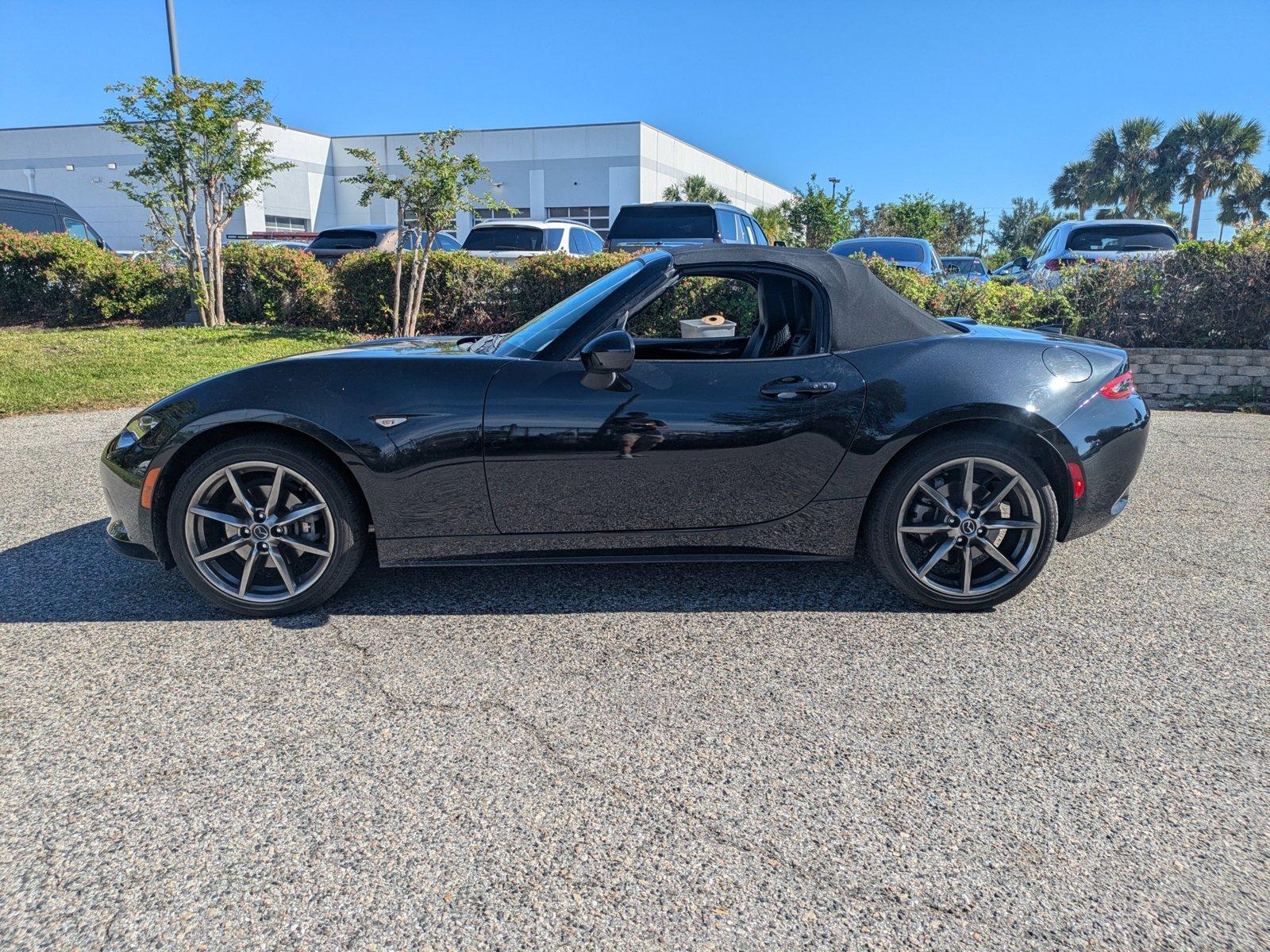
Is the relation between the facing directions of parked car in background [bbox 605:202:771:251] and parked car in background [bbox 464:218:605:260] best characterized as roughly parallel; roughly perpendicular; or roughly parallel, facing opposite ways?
roughly parallel

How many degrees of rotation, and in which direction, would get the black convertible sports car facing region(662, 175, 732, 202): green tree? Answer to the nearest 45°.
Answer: approximately 90° to its right

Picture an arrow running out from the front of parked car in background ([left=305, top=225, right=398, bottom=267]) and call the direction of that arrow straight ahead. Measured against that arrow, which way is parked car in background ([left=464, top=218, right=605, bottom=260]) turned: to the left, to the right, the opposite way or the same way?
the same way

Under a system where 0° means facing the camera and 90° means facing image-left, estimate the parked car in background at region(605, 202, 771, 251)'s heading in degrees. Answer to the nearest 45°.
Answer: approximately 225°

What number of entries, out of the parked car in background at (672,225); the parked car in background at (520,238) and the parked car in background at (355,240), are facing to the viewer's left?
0

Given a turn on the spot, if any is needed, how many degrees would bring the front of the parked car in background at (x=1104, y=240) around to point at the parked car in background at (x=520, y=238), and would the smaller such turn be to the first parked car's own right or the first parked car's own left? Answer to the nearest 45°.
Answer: approximately 45° to the first parked car's own left

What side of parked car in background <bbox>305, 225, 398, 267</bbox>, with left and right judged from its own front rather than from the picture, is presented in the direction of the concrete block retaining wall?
right

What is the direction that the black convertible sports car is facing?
to the viewer's left

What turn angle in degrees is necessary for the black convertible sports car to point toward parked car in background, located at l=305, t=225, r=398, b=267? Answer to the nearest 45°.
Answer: approximately 90° to its right

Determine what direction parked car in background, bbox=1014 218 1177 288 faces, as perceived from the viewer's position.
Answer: facing away from the viewer and to the left of the viewer

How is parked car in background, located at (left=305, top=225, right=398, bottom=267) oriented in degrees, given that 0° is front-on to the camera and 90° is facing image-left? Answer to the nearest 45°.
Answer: approximately 225°

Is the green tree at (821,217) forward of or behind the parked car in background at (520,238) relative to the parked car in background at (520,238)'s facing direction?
forward

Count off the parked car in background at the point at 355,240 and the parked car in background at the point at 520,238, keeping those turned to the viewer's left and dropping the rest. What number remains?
0

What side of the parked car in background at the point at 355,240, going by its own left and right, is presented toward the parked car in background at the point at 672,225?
right

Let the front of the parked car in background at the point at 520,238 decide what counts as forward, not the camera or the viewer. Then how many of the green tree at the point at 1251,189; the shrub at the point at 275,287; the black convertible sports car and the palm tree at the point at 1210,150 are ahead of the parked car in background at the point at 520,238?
2

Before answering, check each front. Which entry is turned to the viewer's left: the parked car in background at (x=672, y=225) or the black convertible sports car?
the black convertible sports car
